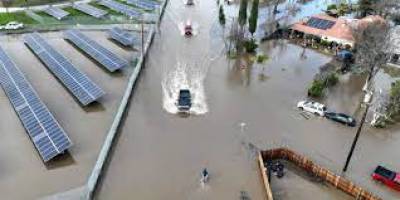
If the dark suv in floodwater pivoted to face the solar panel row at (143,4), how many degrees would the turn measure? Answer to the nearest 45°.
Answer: approximately 180°

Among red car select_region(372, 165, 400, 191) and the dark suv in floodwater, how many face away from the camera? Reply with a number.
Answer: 0

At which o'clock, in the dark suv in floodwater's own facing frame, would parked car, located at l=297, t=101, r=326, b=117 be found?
The parked car is roughly at 9 o'clock from the dark suv in floodwater.

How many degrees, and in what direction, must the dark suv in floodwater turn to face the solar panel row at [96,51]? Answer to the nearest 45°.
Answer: approximately 135° to its right

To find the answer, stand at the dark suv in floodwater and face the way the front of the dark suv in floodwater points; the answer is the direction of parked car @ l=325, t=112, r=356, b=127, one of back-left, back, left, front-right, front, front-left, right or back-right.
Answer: left

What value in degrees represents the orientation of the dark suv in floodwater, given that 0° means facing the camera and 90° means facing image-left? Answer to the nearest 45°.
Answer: approximately 0°

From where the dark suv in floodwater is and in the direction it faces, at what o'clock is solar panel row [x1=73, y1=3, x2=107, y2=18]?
The solar panel row is roughly at 5 o'clock from the dark suv in floodwater.

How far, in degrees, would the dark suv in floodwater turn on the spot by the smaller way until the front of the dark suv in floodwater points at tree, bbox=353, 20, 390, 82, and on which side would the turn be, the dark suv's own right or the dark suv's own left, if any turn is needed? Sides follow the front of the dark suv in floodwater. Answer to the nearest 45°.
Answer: approximately 90° to the dark suv's own left

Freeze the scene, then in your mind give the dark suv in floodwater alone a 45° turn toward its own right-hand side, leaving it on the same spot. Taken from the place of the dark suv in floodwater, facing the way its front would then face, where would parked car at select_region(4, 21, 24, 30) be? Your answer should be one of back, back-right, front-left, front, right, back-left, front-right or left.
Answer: right
